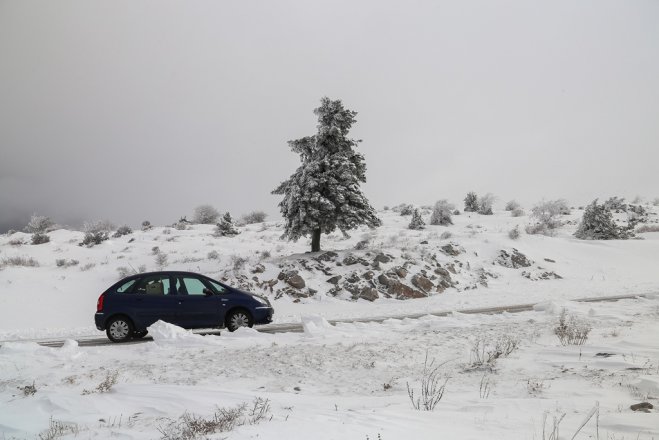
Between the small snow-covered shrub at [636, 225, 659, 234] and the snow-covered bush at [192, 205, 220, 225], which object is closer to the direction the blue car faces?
the small snow-covered shrub

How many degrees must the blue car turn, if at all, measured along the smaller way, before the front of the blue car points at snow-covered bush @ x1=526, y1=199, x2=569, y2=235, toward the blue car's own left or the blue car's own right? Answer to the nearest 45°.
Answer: approximately 45° to the blue car's own left

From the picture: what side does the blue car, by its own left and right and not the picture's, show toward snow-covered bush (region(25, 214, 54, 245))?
left

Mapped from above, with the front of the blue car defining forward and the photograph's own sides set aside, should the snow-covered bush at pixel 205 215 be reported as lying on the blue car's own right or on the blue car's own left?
on the blue car's own left

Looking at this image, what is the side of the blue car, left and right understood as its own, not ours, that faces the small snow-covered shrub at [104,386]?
right

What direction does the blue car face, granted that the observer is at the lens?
facing to the right of the viewer

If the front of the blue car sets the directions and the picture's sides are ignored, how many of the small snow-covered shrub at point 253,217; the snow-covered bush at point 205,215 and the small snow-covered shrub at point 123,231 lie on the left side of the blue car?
3

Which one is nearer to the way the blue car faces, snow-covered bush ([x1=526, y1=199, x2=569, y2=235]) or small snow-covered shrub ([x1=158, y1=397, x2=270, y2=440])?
the snow-covered bush

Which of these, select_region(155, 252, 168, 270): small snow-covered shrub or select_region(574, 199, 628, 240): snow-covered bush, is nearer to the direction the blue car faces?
the snow-covered bush

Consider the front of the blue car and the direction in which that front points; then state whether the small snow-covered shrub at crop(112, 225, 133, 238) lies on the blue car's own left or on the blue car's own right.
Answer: on the blue car's own left

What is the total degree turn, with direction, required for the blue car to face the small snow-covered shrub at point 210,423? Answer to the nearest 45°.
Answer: approximately 90° to its right

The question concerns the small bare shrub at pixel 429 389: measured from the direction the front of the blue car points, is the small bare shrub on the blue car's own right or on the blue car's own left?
on the blue car's own right
